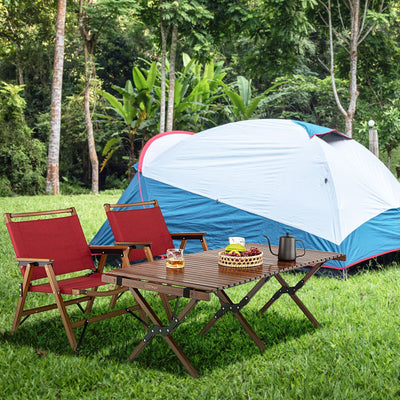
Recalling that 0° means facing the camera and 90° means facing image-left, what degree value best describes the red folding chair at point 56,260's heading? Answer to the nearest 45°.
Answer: approximately 315°

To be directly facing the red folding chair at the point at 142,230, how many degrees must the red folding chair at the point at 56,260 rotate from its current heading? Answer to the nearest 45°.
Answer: approximately 90° to its left

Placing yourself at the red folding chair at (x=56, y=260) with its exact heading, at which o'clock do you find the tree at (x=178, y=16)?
The tree is roughly at 8 o'clock from the red folding chair.

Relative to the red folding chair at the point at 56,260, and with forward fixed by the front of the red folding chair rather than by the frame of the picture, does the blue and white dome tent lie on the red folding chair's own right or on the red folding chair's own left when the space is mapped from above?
on the red folding chair's own left

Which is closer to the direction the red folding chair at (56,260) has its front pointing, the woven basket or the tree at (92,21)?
the woven basket

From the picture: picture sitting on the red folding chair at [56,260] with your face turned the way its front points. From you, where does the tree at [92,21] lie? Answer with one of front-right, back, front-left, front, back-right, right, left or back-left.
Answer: back-left

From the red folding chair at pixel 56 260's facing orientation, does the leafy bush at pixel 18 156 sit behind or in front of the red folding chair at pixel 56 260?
behind

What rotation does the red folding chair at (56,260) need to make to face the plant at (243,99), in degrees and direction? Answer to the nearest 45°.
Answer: approximately 90° to its left
